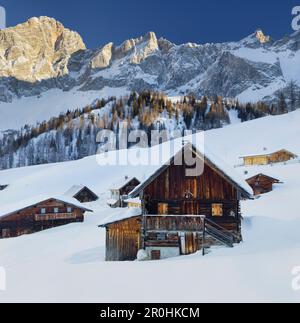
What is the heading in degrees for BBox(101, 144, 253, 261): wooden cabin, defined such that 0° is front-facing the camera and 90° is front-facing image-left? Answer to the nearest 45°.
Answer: approximately 0°
